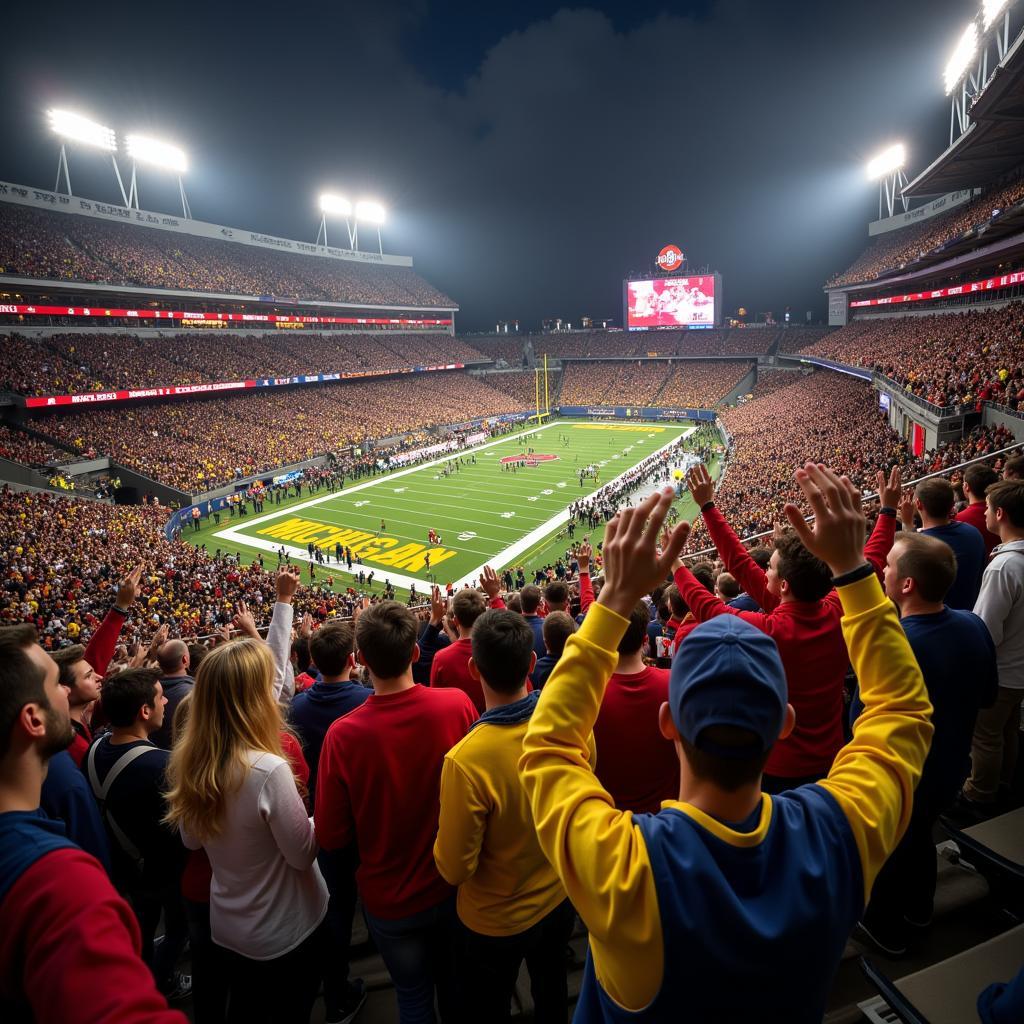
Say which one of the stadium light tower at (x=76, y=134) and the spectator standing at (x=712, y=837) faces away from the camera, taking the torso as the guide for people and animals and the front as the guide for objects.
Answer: the spectator standing

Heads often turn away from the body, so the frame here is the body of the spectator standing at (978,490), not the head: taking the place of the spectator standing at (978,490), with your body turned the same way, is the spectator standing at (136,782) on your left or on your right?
on your left

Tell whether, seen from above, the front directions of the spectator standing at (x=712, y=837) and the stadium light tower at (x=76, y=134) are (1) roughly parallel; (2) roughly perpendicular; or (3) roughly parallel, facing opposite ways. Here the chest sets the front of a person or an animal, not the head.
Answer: roughly perpendicular

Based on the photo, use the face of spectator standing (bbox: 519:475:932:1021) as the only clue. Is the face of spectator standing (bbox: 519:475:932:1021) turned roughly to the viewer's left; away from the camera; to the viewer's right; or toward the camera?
away from the camera

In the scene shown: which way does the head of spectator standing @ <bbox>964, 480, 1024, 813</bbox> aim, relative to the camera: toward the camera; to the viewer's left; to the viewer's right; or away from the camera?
to the viewer's left

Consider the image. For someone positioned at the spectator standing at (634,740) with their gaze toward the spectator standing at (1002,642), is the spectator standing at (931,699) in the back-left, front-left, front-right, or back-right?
front-right

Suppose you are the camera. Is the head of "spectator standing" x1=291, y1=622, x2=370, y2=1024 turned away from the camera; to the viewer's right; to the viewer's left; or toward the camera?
away from the camera

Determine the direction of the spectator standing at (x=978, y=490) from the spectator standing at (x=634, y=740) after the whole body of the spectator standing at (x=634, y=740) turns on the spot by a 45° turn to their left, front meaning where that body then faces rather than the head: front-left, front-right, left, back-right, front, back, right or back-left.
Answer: right

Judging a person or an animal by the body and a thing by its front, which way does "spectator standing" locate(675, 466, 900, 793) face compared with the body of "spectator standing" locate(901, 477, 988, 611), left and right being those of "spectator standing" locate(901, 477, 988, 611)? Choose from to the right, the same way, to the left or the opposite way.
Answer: the same way

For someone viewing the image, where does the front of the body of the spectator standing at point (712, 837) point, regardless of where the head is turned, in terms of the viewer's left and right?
facing away from the viewer

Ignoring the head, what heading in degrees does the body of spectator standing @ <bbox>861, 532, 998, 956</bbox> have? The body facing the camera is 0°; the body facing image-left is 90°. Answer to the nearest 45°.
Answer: approximately 135°

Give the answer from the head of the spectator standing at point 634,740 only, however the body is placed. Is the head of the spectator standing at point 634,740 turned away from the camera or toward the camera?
away from the camera

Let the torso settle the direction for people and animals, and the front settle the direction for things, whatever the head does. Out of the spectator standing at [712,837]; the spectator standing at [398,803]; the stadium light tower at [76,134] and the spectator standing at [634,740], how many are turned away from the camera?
3

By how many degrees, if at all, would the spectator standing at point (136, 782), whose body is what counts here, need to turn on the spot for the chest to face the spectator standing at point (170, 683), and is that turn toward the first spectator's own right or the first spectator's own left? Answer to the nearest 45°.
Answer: approximately 45° to the first spectator's own left

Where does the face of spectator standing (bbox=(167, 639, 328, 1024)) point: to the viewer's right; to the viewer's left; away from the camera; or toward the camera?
away from the camera

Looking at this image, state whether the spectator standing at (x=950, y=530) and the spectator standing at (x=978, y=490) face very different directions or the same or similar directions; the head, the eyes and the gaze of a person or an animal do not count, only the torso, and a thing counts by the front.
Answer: same or similar directions
